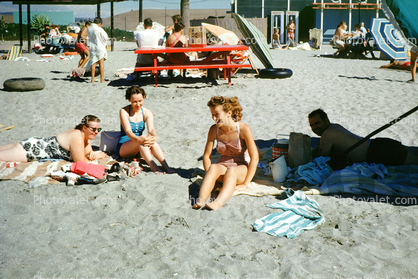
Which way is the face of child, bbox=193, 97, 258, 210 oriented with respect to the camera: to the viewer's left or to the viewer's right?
to the viewer's left

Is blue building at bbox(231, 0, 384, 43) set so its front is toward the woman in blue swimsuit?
yes
